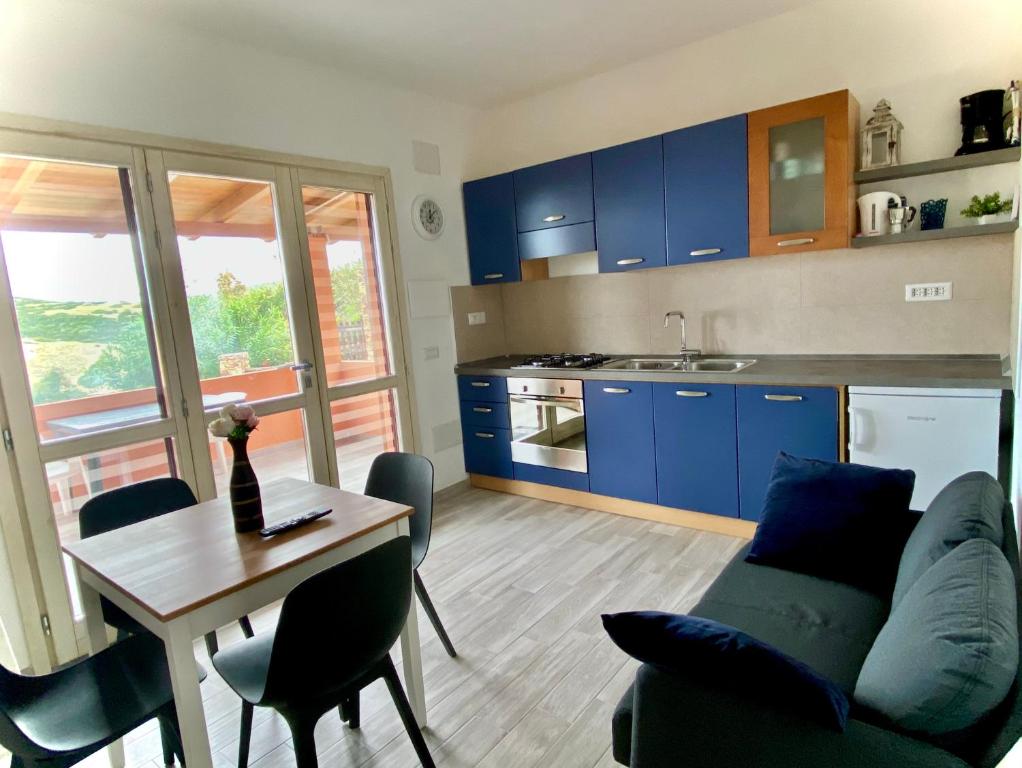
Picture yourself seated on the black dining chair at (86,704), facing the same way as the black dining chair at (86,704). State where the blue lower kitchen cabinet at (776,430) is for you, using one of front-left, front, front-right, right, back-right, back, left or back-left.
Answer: front-right

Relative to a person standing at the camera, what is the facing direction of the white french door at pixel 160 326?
facing the viewer and to the right of the viewer

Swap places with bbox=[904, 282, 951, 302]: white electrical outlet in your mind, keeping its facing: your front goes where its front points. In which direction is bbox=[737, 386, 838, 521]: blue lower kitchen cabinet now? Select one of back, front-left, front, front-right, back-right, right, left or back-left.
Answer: front-right

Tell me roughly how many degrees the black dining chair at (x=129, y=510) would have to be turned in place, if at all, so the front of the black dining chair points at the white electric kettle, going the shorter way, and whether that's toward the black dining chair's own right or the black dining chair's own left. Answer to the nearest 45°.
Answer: approximately 45° to the black dining chair's own left

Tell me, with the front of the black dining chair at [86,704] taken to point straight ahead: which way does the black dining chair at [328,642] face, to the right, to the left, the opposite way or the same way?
to the left

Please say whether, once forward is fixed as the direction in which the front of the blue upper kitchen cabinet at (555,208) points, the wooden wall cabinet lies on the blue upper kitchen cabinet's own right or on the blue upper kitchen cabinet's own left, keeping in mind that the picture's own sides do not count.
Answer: on the blue upper kitchen cabinet's own left

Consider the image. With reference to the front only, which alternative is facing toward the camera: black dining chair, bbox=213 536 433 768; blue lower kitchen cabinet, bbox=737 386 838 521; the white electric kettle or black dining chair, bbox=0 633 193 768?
the blue lower kitchen cabinet

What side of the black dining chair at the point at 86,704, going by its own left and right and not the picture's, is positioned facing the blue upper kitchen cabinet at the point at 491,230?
front

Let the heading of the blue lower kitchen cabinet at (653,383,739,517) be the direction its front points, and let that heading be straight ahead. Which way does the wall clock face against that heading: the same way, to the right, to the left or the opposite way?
to the left

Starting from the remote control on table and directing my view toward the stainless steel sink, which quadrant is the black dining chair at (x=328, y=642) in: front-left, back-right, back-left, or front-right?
back-right

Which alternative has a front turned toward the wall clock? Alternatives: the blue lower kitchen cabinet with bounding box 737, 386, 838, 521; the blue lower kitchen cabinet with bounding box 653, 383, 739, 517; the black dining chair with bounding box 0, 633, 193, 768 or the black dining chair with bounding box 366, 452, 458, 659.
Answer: the black dining chair with bounding box 0, 633, 193, 768

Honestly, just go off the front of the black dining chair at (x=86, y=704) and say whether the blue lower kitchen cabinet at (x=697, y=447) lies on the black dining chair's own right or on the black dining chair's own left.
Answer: on the black dining chair's own right

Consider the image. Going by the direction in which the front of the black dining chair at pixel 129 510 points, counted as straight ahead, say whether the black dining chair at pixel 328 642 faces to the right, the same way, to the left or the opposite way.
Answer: the opposite way

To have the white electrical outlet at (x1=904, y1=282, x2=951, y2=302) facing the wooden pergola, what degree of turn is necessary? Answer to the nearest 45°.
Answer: approximately 45° to its right

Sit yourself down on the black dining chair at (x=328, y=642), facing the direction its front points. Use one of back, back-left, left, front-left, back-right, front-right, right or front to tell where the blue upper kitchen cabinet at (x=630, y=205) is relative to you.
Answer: right

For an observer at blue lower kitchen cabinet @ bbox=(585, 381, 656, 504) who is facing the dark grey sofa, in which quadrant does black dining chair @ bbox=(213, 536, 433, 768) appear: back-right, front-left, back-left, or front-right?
front-right

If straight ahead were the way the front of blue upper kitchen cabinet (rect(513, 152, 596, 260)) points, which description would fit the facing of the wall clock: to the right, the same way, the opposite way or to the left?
to the left
